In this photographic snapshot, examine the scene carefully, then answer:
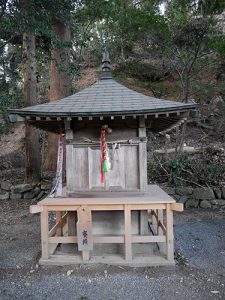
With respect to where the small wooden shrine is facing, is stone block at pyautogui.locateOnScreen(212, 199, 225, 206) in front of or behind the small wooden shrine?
behind

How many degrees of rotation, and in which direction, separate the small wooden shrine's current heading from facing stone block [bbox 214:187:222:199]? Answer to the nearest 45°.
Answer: approximately 135° to its left

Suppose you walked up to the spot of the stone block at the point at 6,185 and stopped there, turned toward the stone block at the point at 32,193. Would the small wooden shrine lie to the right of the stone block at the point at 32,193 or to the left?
right

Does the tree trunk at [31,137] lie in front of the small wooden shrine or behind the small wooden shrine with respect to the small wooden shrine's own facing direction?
behind

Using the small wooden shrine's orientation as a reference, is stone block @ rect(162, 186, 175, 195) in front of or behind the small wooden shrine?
behind

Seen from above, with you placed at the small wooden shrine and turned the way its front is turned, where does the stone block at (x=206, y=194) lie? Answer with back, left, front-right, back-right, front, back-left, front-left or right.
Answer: back-left

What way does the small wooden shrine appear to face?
toward the camera
